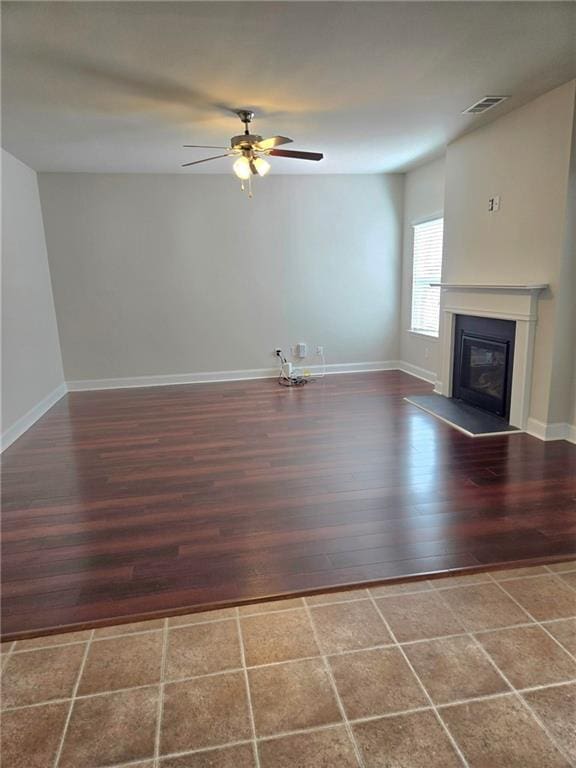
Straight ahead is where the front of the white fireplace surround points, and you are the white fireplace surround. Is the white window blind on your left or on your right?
on your right

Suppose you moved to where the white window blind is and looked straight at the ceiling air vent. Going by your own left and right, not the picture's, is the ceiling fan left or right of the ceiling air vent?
right

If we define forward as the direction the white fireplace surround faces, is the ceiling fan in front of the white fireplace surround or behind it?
in front

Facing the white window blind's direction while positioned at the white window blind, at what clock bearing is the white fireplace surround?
The white fireplace surround is roughly at 10 o'clock from the white window blind.

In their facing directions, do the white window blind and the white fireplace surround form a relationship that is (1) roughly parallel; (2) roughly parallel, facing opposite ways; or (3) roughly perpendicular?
roughly parallel

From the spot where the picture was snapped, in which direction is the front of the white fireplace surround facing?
facing the viewer and to the left of the viewer

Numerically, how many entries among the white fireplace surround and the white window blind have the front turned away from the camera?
0

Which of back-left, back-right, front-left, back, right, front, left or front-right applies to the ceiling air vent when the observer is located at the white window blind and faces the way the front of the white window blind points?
front-left

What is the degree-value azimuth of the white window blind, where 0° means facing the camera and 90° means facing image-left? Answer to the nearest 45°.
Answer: approximately 45°
